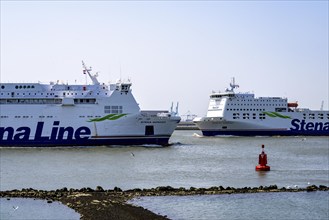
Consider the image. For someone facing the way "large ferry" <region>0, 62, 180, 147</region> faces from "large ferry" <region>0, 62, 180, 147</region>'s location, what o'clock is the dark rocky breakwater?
The dark rocky breakwater is roughly at 3 o'clock from the large ferry.

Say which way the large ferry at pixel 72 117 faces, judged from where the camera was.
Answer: facing to the right of the viewer
